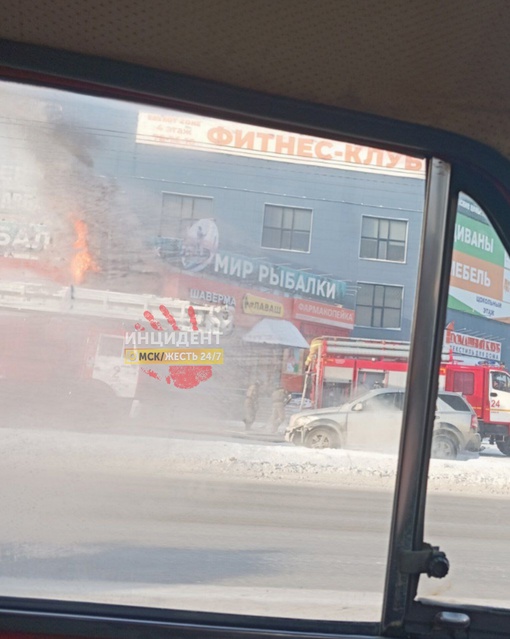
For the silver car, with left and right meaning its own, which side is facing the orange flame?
front

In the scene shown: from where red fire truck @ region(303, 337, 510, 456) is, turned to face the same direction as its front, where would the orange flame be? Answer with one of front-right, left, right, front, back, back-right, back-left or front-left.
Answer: back

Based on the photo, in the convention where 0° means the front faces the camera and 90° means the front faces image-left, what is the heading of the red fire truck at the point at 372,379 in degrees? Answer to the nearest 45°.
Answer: approximately 270°

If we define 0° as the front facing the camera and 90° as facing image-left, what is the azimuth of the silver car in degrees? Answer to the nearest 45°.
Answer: approximately 90°

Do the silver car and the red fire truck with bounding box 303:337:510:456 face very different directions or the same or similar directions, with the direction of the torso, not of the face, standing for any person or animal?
very different directions
